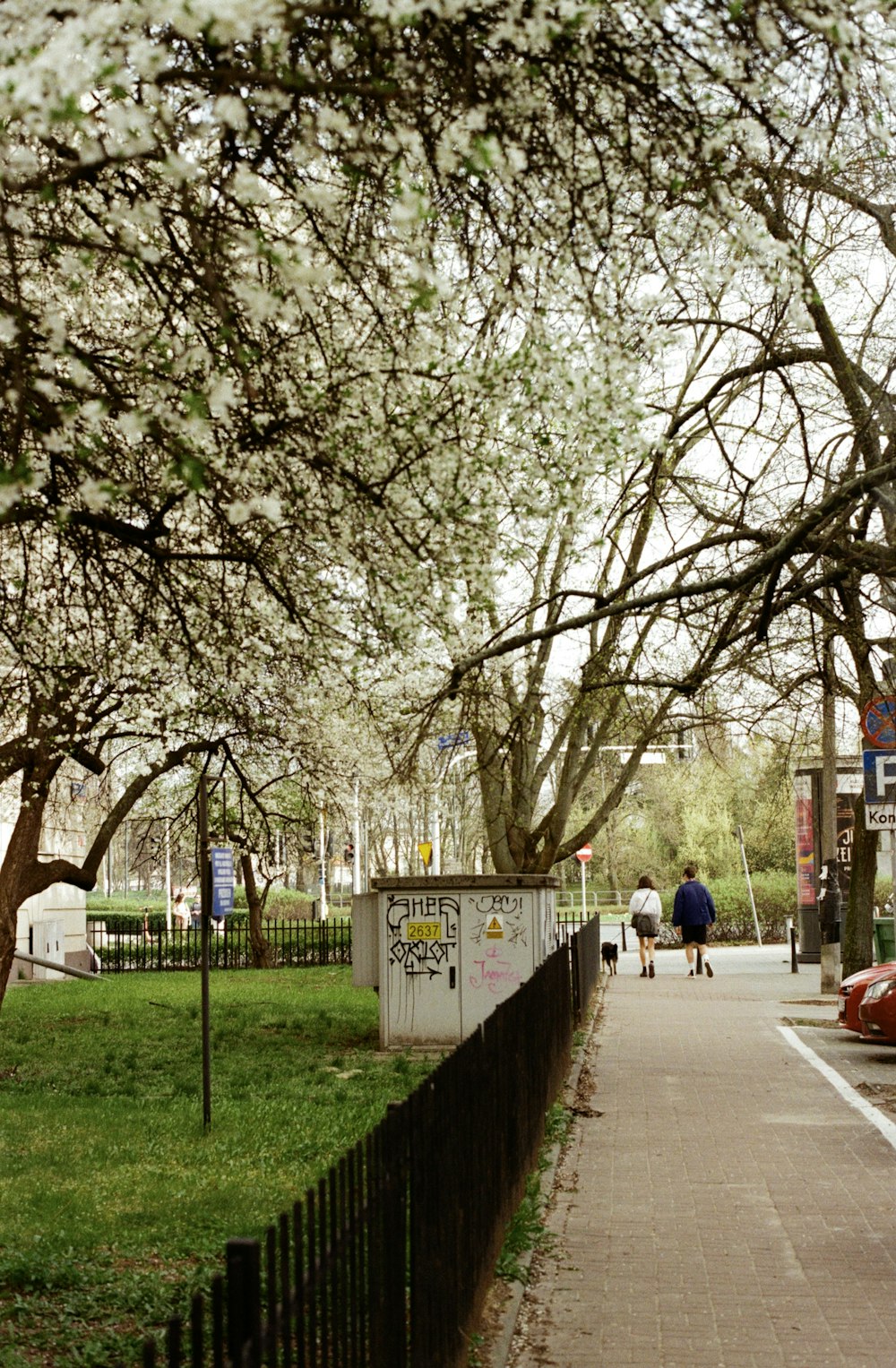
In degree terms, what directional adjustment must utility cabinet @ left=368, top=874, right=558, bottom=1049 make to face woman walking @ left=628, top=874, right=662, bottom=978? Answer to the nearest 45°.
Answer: approximately 180°

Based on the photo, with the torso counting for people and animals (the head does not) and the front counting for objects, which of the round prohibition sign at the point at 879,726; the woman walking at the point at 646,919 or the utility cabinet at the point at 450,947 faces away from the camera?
the woman walking

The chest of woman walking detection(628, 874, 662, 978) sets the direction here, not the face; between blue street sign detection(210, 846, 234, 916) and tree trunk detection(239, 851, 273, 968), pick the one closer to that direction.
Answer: the tree trunk

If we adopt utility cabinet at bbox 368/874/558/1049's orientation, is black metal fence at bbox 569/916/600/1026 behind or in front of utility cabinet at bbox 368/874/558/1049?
behind

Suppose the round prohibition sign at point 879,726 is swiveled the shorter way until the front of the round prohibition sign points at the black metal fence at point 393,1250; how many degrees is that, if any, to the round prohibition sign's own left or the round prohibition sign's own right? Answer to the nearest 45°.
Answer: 0° — it already faces it

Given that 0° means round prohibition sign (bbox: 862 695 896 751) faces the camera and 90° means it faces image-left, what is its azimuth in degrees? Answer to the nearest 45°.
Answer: approximately 0°

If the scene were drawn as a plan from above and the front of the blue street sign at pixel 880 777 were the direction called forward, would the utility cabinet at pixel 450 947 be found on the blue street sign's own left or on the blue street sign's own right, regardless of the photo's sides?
on the blue street sign's own right

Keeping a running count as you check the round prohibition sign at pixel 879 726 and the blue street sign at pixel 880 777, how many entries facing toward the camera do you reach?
2

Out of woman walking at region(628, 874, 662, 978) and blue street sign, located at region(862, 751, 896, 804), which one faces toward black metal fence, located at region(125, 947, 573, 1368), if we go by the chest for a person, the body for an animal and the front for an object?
the blue street sign

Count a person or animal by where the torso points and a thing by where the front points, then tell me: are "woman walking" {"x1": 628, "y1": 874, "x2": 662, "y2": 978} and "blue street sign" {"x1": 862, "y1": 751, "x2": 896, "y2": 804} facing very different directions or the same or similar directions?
very different directions

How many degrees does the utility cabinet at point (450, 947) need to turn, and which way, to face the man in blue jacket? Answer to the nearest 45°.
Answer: approximately 180°

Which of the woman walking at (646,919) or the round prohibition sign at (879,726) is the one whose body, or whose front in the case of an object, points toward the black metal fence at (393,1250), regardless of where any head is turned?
the round prohibition sign

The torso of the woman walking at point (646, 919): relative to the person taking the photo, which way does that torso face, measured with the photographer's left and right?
facing away from the viewer
